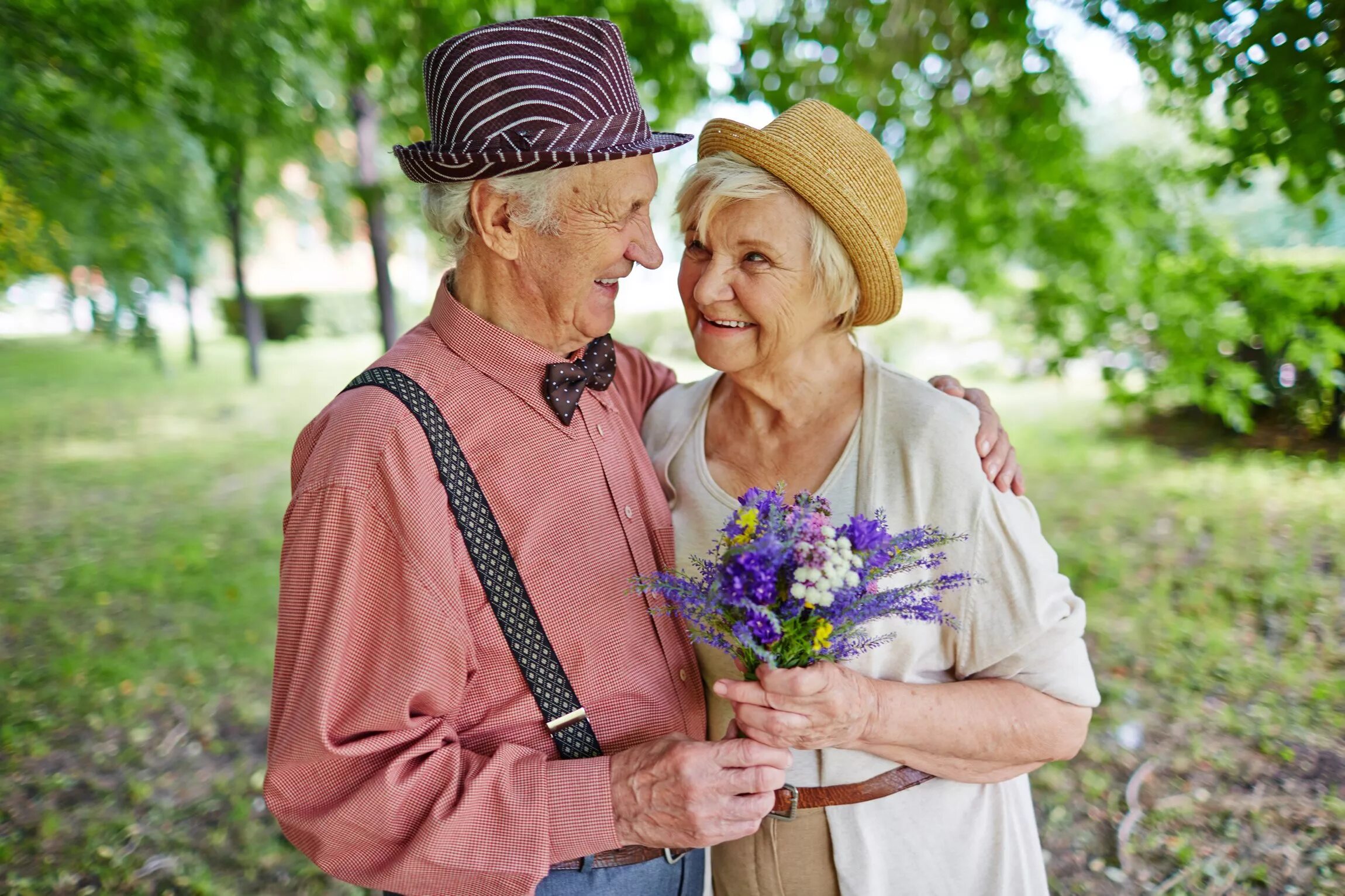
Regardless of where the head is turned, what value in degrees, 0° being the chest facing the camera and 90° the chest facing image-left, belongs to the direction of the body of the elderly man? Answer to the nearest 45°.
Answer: approximately 315°

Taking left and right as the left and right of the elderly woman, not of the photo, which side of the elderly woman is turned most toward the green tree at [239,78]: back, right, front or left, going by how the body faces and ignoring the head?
right

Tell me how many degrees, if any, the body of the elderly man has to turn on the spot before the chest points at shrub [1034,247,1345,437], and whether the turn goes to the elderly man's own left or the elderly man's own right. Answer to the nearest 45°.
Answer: approximately 90° to the elderly man's own left

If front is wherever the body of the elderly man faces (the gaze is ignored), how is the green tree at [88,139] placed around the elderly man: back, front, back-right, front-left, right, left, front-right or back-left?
back

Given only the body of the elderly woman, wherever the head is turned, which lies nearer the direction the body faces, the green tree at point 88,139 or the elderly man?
the elderly man

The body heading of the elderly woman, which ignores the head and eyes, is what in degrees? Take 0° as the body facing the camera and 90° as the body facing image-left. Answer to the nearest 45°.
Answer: approximately 45°

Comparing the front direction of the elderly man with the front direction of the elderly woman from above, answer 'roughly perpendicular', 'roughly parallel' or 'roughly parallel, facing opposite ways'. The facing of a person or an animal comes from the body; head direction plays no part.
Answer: roughly perpendicular

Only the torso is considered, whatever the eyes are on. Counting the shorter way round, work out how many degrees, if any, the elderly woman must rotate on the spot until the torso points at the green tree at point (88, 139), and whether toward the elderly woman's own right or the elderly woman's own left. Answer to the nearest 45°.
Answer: approximately 90° to the elderly woman's own right

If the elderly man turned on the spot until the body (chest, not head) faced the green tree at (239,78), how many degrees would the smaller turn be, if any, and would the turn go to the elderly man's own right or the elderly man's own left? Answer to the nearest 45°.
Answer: approximately 180°

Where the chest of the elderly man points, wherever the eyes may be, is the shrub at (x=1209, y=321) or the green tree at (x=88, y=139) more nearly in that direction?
the shrub

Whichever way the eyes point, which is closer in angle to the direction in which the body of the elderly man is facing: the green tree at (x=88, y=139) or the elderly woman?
the elderly woman

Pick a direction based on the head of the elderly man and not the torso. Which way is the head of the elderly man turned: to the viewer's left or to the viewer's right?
to the viewer's right
